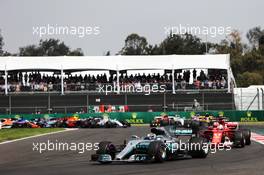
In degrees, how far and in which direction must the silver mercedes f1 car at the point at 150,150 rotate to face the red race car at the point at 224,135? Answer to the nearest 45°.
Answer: approximately 180°

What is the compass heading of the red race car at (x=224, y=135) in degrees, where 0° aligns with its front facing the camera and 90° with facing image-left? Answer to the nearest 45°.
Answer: approximately 45°

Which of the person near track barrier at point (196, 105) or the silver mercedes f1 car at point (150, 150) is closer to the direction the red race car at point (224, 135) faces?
the silver mercedes f1 car

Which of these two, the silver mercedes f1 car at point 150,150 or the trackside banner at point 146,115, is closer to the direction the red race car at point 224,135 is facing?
the silver mercedes f1 car

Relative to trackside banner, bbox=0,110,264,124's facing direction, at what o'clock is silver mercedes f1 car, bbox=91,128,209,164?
The silver mercedes f1 car is roughly at 12 o'clock from the trackside banner.

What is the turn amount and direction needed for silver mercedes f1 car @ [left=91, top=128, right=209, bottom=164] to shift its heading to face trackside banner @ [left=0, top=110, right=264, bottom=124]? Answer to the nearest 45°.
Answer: approximately 135° to its right
